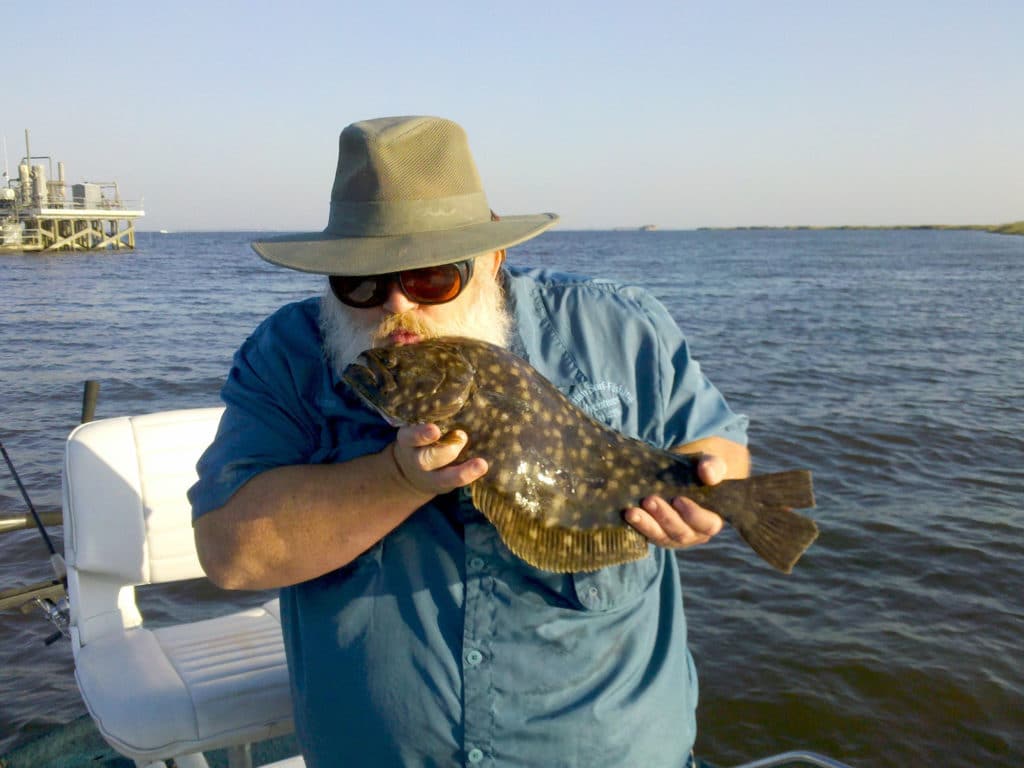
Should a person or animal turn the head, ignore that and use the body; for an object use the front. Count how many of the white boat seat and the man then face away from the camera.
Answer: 0

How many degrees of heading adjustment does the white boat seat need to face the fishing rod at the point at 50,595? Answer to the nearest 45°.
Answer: approximately 180°

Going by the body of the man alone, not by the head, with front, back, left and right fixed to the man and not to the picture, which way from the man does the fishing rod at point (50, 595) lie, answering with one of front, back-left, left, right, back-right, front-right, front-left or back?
back-right

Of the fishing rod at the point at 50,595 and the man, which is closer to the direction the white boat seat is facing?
the man

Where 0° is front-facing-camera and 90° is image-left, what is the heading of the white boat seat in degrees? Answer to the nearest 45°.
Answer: approximately 315°

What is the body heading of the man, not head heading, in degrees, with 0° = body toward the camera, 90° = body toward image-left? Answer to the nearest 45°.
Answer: approximately 0°

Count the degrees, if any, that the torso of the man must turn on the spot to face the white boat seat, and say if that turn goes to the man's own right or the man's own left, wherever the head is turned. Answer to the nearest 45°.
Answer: approximately 135° to the man's own right

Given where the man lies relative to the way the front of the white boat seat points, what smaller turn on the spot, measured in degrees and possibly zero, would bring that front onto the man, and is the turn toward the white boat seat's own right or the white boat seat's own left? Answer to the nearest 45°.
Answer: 0° — it already faces them
